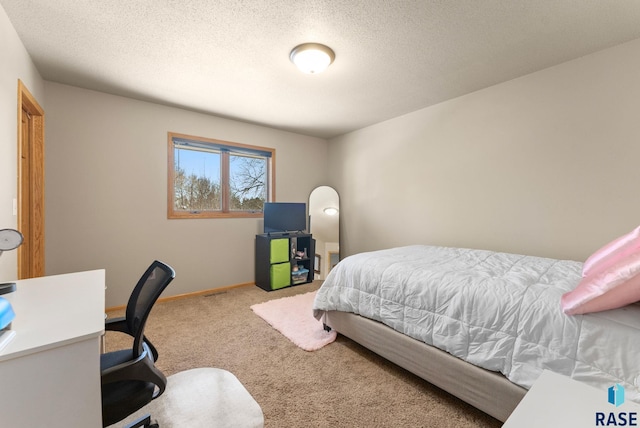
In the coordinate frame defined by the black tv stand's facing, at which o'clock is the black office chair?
The black office chair is roughly at 2 o'clock from the black tv stand.

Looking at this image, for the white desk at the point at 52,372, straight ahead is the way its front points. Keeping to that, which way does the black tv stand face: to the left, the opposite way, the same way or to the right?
to the right

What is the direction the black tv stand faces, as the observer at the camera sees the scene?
facing the viewer and to the right of the viewer

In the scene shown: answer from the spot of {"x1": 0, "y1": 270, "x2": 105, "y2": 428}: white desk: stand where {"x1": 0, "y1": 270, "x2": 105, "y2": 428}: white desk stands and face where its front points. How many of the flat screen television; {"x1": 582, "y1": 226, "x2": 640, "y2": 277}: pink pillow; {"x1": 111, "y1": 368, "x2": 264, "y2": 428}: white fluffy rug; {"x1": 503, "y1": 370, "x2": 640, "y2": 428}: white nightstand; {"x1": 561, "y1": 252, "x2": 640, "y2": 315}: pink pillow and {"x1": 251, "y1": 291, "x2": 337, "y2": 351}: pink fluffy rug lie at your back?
0

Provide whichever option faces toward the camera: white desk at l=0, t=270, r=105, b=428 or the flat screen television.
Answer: the flat screen television

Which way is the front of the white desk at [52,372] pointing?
to the viewer's right

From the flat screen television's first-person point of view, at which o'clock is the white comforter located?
The white comforter is roughly at 11 o'clock from the flat screen television.

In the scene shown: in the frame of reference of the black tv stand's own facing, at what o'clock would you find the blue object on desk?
The blue object on desk is roughly at 2 o'clock from the black tv stand.

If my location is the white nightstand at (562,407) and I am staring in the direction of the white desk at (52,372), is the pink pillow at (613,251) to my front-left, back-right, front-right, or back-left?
back-right

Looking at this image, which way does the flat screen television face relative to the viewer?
toward the camera

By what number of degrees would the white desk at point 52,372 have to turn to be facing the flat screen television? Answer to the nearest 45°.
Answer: approximately 45° to its left

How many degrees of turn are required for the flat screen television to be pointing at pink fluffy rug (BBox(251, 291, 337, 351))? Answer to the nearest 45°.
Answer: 0° — it already faces it

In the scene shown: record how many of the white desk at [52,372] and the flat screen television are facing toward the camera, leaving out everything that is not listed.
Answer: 1

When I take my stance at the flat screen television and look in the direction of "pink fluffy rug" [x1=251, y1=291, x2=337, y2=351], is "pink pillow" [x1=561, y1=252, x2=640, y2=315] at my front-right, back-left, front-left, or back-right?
front-left

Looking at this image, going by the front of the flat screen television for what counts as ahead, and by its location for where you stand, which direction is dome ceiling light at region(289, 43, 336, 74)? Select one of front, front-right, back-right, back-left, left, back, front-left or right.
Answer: front

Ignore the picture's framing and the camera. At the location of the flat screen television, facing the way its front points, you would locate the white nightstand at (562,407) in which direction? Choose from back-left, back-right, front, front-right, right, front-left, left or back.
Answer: front

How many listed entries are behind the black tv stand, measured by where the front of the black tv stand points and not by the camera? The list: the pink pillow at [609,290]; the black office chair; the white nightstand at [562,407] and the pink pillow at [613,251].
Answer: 0

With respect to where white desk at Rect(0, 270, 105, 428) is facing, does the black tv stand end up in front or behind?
in front
